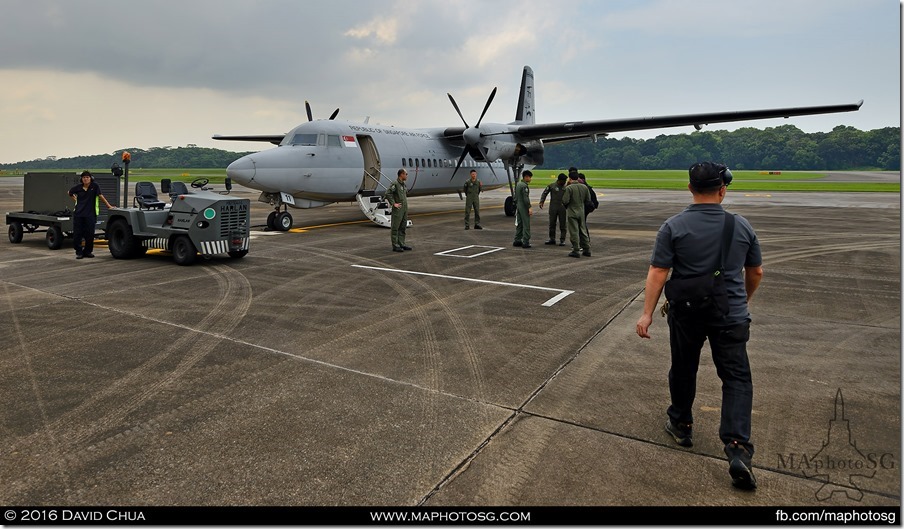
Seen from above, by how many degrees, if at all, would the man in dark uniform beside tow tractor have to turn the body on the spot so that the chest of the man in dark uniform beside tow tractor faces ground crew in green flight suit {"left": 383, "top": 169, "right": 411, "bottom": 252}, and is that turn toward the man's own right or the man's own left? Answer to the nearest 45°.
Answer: approximately 90° to the man's own left

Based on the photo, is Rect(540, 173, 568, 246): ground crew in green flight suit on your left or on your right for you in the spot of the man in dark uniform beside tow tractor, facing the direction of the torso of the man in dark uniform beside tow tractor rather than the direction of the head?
on your left

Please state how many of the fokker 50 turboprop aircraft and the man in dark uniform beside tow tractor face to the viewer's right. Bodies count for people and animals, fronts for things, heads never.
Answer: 0

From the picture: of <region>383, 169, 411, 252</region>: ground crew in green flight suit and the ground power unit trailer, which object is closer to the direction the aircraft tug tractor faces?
the ground crew in green flight suit

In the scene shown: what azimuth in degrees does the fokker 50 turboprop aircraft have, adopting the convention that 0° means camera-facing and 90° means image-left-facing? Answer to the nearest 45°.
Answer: approximately 45°

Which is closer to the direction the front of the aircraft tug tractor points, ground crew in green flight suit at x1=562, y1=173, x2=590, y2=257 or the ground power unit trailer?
the ground crew in green flight suit

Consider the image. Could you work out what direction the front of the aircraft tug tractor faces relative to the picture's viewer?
facing the viewer and to the right of the viewer
